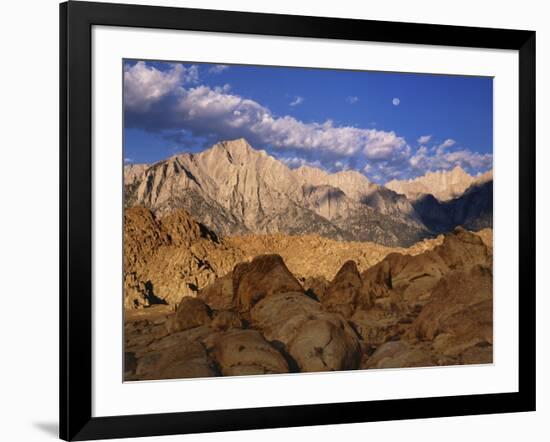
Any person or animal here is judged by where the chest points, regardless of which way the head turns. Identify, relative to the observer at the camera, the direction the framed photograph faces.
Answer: facing the viewer and to the right of the viewer
